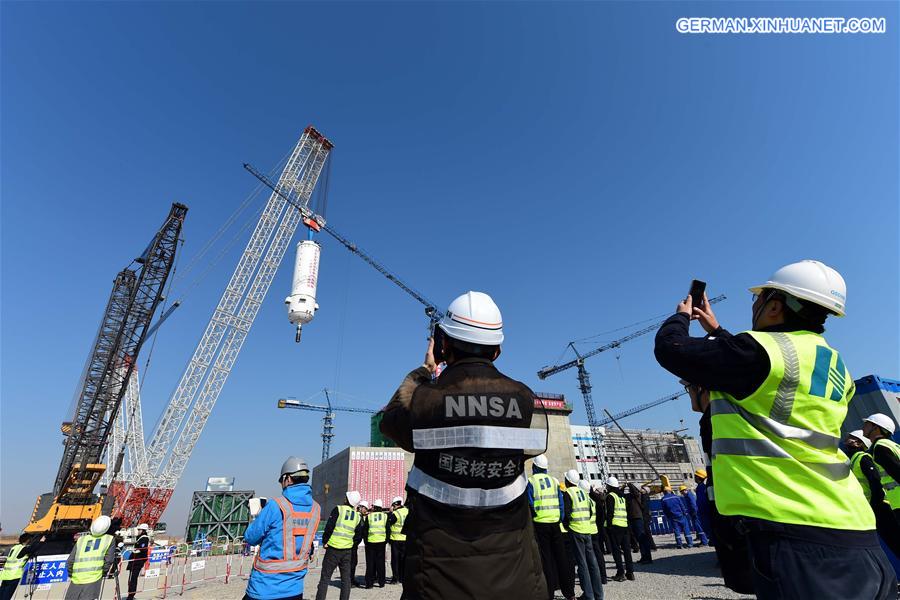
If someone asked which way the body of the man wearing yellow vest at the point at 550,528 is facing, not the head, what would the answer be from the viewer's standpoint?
away from the camera

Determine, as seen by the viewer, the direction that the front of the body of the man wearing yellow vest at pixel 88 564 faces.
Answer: away from the camera

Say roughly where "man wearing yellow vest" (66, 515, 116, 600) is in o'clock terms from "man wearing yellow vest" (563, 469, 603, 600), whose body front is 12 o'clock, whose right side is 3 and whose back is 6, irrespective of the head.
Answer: "man wearing yellow vest" (66, 515, 116, 600) is roughly at 10 o'clock from "man wearing yellow vest" (563, 469, 603, 600).

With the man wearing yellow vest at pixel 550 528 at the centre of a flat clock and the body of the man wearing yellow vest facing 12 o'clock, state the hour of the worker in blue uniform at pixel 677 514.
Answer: The worker in blue uniform is roughly at 1 o'clock from the man wearing yellow vest.

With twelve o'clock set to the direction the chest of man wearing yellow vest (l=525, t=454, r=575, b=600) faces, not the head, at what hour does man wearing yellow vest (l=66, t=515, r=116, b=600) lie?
man wearing yellow vest (l=66, t=515, r=116, b=600) is roughly at 9 o'clock from man wearing yellow vest (l=525, t=454, r=575, b=600).

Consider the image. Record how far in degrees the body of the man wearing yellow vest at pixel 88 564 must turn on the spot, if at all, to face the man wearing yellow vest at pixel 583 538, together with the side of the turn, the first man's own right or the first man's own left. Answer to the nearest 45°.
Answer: approximately 135° to the first man's own right

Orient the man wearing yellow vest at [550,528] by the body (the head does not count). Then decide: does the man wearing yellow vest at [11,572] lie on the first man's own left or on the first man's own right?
on the first man's own left

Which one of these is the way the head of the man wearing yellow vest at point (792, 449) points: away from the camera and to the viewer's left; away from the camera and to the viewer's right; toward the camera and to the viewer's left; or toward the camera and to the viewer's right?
away from the camera and to the viewer's left

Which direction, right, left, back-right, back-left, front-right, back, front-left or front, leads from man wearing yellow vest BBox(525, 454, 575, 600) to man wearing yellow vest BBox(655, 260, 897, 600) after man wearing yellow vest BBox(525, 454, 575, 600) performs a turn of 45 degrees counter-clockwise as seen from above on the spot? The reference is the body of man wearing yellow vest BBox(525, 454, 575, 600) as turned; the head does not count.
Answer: back-left

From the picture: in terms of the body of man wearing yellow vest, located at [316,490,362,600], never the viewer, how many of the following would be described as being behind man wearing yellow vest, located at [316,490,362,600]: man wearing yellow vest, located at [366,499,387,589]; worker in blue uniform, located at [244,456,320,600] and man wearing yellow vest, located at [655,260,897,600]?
2

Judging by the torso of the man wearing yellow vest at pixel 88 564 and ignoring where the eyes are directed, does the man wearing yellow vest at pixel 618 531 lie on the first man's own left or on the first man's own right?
on the first man's own right
